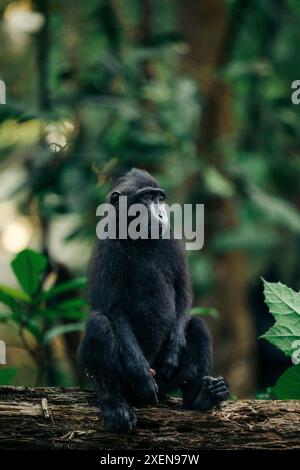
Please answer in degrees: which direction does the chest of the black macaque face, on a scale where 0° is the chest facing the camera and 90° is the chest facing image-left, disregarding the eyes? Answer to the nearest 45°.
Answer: approximately 315°

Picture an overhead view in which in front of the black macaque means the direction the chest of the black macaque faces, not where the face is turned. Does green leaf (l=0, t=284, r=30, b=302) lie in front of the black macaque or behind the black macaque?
behind

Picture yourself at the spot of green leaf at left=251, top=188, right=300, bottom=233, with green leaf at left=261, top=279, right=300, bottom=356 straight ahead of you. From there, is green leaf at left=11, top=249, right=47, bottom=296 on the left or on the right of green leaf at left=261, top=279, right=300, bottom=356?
right
